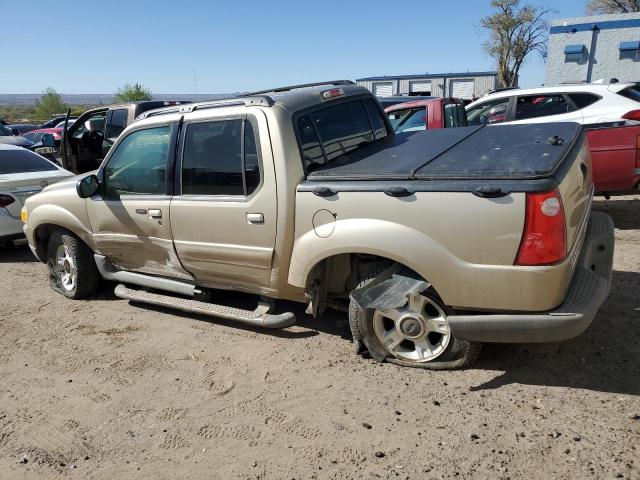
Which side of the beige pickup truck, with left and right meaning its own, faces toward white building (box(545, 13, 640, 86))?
right

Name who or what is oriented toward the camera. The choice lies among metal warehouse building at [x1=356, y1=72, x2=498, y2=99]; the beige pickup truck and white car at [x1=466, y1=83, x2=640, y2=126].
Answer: the metal warehouse building

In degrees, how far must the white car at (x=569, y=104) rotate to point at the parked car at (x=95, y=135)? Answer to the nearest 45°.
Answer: approximately 45° to its left

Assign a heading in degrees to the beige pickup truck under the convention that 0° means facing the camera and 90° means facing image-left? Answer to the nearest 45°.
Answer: approximately 135°

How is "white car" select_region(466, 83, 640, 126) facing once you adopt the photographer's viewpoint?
facing away from the viewer and to the left of the viewer

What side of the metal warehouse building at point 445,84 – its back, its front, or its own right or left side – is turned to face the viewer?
front

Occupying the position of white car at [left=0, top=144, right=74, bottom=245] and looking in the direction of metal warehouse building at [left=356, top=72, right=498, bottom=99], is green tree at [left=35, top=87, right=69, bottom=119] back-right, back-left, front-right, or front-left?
front-left

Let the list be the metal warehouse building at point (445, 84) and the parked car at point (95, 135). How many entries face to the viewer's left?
1

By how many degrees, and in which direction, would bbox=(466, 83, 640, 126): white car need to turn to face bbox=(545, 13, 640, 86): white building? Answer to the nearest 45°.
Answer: approximately 45° to its right

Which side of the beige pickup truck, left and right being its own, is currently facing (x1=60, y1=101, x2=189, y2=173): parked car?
front

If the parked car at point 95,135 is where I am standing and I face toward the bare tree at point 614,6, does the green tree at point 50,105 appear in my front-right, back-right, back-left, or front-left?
front-left

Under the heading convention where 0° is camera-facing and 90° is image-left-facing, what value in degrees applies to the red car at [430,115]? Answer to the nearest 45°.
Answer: approximately 135°

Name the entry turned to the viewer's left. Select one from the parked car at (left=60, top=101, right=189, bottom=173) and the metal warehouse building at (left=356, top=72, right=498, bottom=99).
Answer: the parked car

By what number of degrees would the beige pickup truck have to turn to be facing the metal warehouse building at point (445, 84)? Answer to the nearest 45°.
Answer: approximately 45° to its right
